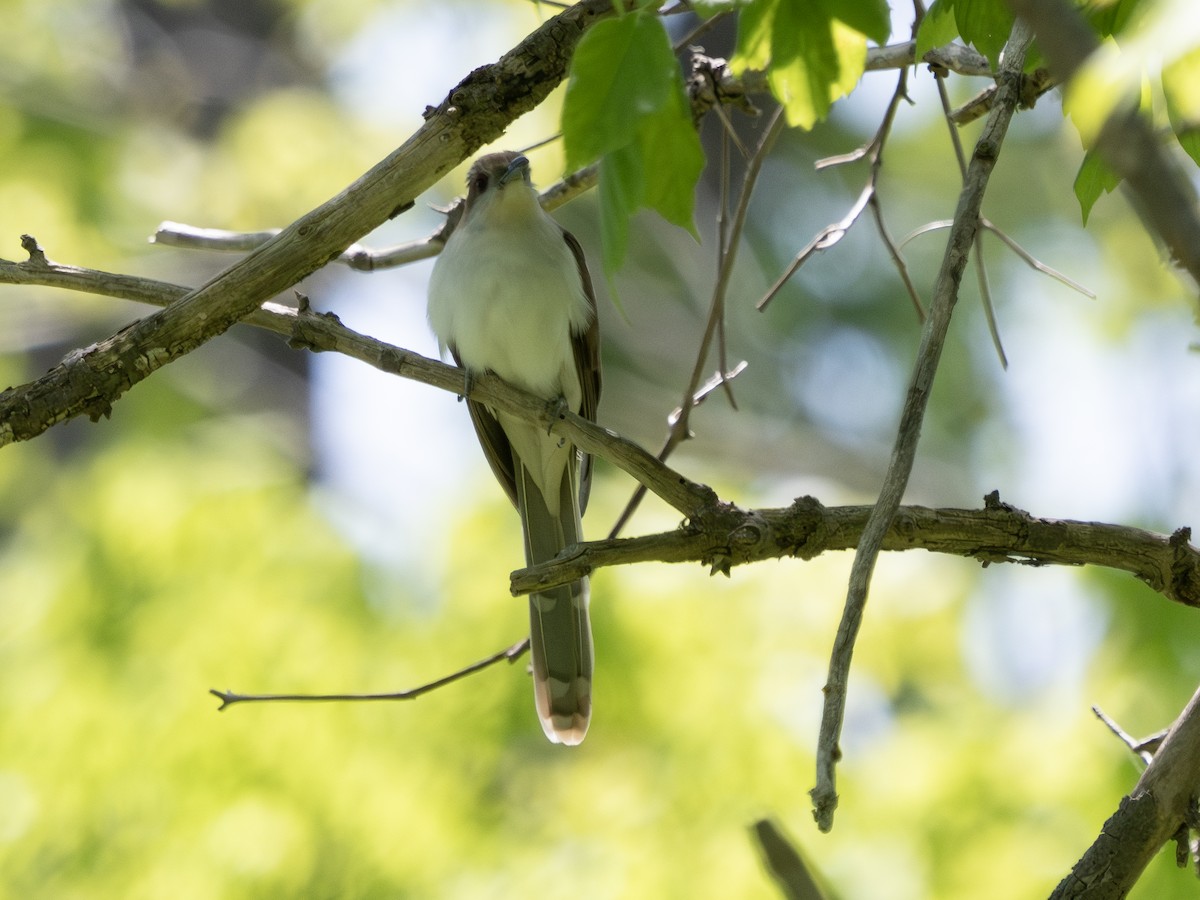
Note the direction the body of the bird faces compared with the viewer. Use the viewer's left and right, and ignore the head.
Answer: facing the viewer

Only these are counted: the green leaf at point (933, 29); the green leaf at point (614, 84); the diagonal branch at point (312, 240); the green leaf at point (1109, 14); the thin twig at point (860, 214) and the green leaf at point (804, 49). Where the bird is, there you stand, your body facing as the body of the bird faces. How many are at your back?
0

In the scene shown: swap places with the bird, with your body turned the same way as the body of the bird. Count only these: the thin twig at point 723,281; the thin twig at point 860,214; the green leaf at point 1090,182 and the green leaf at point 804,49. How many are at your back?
0
